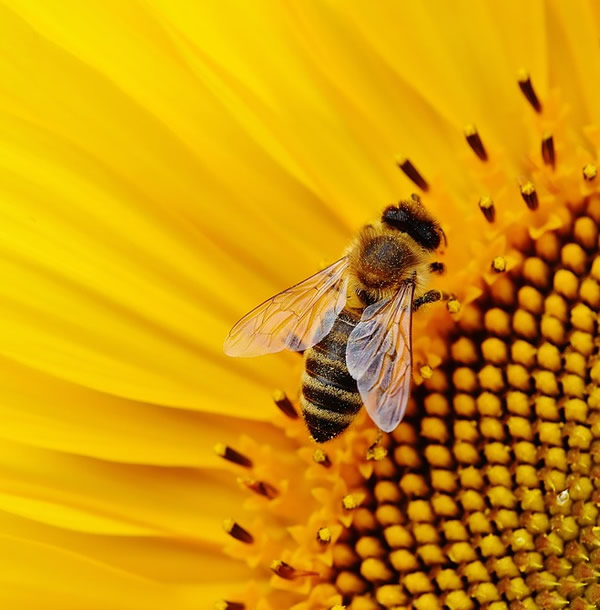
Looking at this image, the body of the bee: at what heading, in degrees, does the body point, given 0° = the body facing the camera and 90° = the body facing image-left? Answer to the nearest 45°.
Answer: approximately 225°
